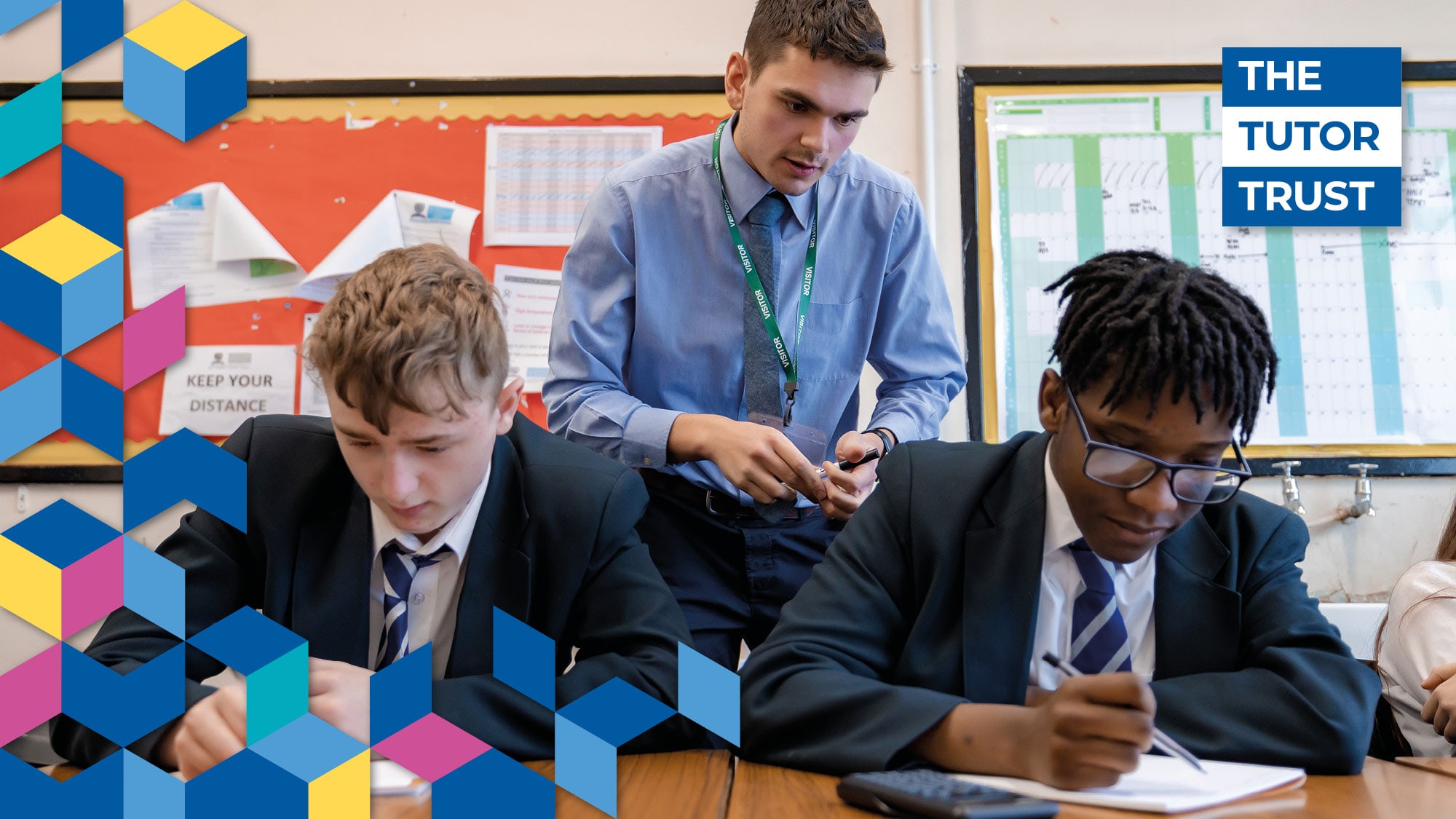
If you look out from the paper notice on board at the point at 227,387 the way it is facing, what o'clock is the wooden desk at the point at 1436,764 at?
The wooden desk is roughly at 11 o'clock from the paper notice on board.

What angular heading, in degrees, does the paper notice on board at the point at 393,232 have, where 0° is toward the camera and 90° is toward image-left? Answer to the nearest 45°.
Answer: approximately 0°

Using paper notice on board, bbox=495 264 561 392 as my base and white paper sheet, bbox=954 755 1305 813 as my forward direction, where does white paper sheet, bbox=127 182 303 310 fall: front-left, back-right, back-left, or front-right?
back-right

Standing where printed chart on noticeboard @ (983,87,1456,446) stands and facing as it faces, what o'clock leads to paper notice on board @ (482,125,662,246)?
The paper notice on board is roughly at 2 o'clock from the printed chart on noticeboard.

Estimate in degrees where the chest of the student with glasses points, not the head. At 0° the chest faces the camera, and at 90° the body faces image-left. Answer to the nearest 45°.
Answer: approximately 0°

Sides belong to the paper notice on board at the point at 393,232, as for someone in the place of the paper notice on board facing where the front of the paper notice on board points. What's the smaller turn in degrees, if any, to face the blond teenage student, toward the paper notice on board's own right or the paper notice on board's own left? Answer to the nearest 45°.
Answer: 0° — it already faces them

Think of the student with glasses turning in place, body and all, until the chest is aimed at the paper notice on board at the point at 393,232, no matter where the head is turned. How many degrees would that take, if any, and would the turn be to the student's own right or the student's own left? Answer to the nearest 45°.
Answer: approximately 135° to the student's own right
